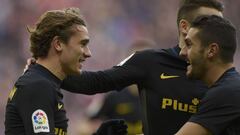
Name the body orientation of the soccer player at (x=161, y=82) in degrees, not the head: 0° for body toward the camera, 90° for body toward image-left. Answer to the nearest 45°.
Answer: approximately 315°

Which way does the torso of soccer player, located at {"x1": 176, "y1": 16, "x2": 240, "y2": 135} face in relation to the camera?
to the viewer's left

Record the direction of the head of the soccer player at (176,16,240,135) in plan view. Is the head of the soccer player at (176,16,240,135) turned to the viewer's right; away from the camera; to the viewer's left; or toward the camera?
to the viewer's left

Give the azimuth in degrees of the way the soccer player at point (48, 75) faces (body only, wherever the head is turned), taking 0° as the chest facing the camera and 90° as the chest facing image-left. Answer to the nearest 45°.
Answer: approximately 270°

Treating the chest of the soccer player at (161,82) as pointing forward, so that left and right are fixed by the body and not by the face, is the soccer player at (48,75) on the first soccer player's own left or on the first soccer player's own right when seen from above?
on the first soccer player's own right

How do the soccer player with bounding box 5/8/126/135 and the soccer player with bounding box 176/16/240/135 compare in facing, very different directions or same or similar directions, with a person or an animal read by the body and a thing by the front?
very different directions

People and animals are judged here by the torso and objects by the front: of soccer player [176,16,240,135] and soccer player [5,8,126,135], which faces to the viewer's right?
soccer player [5,8,126,135]

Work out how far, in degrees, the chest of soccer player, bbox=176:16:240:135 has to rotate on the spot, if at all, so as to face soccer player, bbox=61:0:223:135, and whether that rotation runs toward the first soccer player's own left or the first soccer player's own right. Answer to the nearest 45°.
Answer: approximately 45° to the first soccer player's own right

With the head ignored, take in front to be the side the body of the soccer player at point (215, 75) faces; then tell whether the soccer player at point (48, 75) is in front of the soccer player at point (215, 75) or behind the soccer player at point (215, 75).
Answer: in front

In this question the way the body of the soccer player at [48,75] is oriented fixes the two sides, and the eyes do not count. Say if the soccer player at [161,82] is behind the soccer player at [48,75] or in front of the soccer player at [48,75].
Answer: in front

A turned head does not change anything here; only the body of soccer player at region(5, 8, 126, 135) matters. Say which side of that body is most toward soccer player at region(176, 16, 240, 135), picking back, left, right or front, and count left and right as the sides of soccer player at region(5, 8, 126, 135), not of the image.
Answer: front
